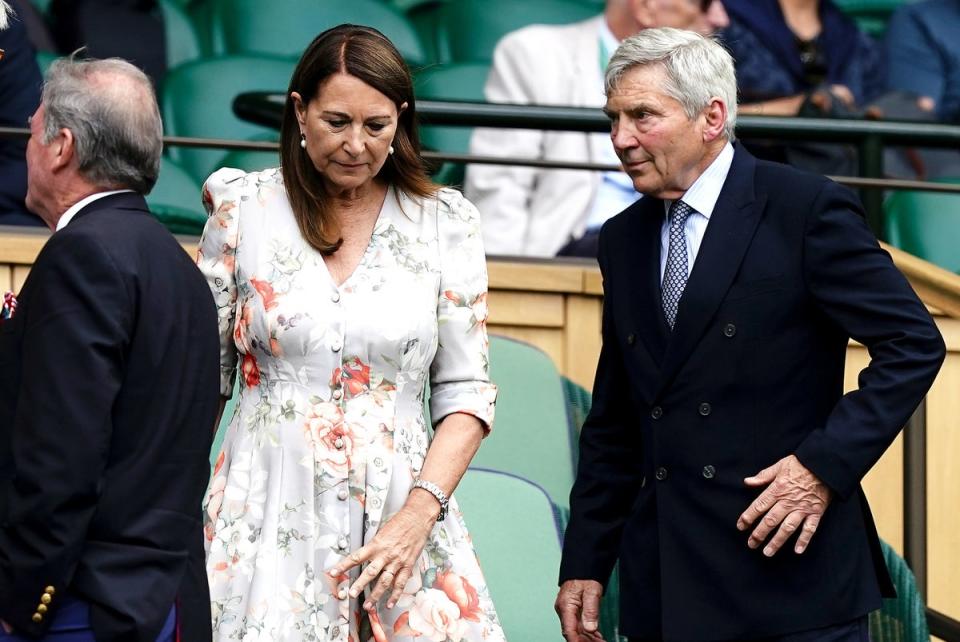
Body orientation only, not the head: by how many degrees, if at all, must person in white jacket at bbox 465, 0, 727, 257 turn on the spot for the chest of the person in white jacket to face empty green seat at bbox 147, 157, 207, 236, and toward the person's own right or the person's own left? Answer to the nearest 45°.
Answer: approximately 135° to the person's own right

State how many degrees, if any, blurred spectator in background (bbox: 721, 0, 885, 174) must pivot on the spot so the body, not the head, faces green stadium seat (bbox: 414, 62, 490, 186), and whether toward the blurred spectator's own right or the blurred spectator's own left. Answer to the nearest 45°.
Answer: approximately 90° to the blurred spectator's own right

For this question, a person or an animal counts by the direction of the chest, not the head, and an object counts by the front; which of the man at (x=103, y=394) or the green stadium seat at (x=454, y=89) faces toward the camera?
the green stadium seat

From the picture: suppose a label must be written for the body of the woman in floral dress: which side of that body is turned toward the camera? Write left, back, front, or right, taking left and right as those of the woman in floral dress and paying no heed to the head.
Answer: front

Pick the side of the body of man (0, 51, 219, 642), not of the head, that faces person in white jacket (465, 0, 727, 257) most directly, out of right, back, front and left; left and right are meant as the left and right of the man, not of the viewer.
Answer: right

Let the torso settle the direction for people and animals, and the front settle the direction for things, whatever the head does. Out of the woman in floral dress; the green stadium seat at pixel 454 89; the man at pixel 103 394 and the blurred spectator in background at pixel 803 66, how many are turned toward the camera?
3

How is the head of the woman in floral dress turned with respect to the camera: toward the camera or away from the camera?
toward the camera

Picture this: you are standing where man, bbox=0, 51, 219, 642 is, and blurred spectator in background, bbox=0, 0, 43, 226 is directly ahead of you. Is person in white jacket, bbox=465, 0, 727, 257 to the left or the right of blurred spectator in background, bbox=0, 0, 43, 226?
right

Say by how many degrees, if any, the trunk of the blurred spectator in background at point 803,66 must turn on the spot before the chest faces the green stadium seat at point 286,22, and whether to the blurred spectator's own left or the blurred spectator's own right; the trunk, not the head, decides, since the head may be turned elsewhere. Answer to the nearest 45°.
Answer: approximately 90° to the blurred spectator's own right

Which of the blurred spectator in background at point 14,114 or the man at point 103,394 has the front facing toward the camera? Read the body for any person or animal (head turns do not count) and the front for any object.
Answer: the blurred spectator in background

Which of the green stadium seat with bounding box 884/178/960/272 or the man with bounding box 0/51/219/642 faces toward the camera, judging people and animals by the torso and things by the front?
the green stadium seat

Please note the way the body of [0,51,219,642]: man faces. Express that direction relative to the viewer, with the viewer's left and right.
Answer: facing away from the viewer and to the left of the viewer

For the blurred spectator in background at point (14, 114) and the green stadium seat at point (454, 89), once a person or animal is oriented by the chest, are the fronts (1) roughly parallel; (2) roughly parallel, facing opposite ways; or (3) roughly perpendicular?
roughly parallel

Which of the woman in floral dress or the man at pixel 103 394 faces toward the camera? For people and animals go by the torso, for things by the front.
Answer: the woman in floral dress

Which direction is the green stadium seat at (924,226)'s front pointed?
toward the camera

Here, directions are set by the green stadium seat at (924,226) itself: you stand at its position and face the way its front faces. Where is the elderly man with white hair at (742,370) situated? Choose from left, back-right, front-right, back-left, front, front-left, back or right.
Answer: front
